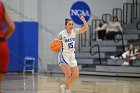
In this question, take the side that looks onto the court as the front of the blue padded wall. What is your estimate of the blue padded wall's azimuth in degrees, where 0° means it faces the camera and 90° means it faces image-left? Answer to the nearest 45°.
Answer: approximately 0°

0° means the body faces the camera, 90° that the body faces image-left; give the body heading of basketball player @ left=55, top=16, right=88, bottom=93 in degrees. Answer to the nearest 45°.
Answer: approximately 315°

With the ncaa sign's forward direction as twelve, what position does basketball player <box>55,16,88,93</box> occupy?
The basketball player is roughly at 12 o'clock from the ncaa sign.

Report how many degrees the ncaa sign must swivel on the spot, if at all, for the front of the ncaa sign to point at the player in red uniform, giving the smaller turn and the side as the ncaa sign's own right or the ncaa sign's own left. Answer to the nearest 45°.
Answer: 0° — it already faces them

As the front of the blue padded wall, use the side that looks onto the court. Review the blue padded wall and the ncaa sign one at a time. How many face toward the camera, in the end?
2
